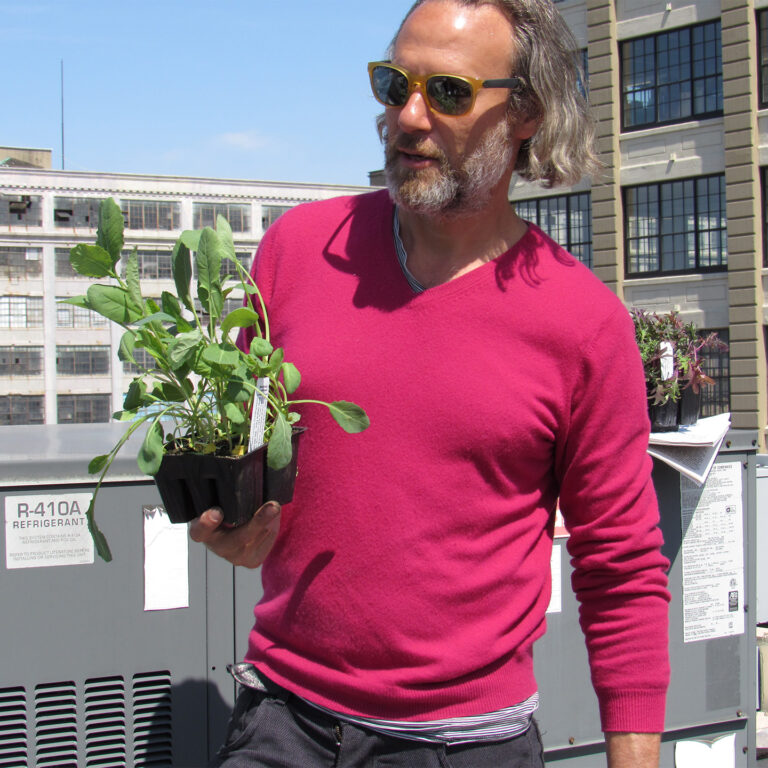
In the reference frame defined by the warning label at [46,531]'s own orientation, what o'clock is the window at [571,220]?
The window is roughly at 7 o'clock from the warning label.

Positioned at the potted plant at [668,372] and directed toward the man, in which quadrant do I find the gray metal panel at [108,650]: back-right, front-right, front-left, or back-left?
front-right

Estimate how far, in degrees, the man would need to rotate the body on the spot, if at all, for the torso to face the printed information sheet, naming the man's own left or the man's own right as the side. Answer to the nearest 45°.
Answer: approximately 180°

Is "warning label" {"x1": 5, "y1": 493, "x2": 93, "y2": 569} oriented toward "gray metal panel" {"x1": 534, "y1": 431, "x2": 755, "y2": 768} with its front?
no

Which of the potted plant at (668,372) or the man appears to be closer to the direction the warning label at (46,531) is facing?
the man

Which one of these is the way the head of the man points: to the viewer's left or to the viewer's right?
to the viewer's left

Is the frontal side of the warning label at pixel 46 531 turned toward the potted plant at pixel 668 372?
no

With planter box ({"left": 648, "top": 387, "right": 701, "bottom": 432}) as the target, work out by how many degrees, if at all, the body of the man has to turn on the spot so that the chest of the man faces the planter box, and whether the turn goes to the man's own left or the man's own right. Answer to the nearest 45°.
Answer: approximately 180°

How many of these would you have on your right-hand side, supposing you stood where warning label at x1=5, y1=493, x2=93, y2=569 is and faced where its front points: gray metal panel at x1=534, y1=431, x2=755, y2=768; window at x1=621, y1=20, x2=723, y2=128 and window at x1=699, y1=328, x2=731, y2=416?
0

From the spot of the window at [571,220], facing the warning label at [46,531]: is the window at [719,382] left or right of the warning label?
left

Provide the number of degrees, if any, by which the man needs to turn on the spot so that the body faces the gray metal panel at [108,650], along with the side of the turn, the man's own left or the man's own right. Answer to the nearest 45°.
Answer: approximately 90° to the man's own right

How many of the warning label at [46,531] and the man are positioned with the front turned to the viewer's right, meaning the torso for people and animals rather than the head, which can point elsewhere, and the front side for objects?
0

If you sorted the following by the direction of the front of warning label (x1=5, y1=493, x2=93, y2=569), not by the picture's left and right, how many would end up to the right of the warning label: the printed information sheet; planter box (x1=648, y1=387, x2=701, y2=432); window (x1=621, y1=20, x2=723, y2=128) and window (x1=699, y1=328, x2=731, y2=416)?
0

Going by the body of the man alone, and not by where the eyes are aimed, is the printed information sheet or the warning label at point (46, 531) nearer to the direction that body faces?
the warning label

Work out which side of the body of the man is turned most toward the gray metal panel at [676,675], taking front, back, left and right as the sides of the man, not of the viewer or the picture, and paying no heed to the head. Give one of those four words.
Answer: back

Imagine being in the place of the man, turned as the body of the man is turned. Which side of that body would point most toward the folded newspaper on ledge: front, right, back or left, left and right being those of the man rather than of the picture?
back

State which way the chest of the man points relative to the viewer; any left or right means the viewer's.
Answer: facing the viewer and to the left of the viewer

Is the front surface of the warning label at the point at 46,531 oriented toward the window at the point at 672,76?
no

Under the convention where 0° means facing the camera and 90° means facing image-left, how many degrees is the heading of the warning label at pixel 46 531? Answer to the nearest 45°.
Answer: approximately 0°

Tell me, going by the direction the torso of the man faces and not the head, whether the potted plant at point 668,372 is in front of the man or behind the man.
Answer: behind
